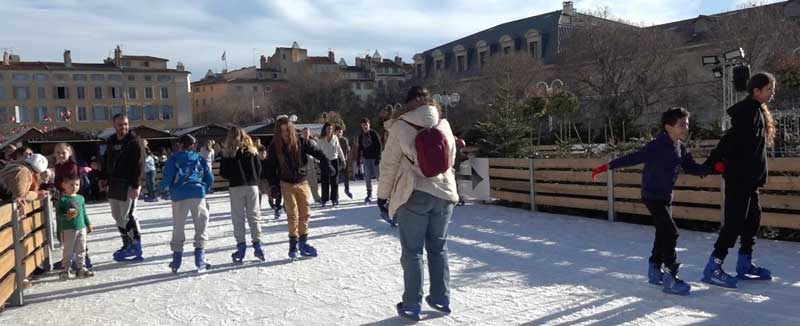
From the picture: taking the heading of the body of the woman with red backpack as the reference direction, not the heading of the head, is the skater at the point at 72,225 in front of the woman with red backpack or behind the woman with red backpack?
in front

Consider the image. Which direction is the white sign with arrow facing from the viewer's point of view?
toward the camera

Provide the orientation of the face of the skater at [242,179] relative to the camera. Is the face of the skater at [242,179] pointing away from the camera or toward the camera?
away from the camera

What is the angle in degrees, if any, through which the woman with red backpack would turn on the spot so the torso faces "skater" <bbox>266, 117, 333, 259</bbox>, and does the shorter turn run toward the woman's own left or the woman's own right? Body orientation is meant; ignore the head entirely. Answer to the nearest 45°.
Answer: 0° — they already face them

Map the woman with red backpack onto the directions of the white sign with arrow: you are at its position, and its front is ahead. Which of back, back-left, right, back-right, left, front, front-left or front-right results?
front

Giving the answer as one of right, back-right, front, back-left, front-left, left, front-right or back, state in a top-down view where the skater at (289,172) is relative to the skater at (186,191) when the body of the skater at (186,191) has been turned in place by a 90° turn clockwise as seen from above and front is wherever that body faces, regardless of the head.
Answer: front

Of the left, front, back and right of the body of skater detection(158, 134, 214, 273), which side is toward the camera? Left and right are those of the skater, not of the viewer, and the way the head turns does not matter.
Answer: back

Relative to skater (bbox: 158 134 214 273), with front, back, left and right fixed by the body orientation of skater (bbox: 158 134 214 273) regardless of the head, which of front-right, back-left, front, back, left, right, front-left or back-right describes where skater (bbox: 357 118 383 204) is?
front-right

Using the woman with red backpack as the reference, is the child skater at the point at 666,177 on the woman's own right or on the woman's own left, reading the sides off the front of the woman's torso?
on the woman's own right

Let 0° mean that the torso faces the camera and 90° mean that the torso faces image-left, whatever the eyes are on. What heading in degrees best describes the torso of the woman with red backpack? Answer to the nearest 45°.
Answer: approximately 135°

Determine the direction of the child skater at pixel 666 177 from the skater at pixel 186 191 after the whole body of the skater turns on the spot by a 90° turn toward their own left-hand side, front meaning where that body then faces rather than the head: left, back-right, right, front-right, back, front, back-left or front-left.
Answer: back-left
